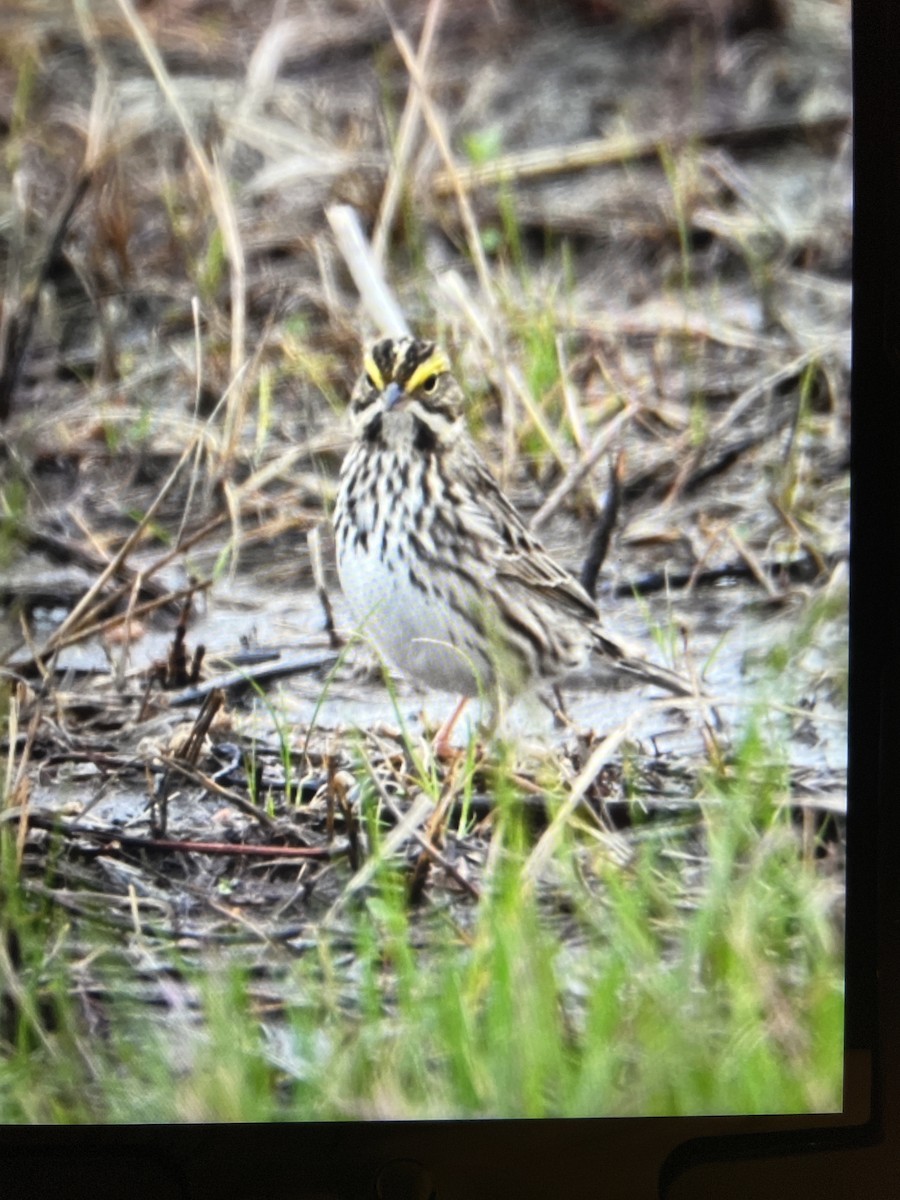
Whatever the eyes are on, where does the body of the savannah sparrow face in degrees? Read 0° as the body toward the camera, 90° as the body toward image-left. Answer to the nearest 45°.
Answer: approximately 45°
